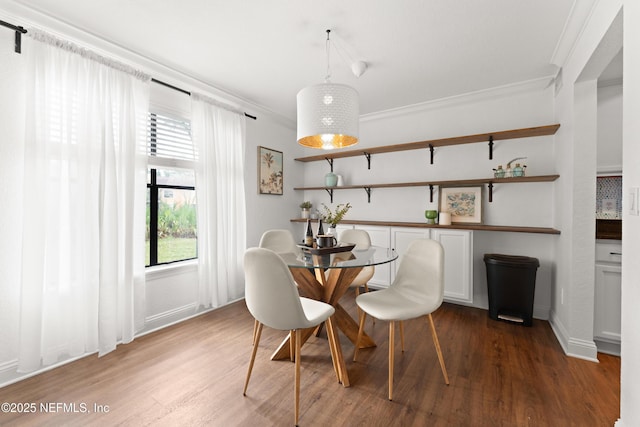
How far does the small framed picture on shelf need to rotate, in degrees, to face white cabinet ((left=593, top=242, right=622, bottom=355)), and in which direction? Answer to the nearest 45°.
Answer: approximately 45° to its left

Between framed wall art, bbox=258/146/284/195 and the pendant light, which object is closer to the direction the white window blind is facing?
the pendant light

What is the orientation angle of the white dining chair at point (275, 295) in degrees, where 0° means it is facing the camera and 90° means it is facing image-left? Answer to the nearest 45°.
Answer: approximately 225°

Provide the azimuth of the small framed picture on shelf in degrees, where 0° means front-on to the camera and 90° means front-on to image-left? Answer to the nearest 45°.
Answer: approximately 0°

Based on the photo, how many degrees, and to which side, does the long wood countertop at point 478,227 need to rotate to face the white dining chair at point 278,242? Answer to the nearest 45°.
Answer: approximately 45° to its right

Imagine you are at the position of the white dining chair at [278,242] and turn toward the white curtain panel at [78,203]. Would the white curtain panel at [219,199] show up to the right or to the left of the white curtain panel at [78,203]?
right

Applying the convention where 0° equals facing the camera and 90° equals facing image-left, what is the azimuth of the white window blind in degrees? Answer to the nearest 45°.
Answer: approximately 315°

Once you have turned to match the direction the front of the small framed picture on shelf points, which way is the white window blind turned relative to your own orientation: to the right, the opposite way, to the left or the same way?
to the left
